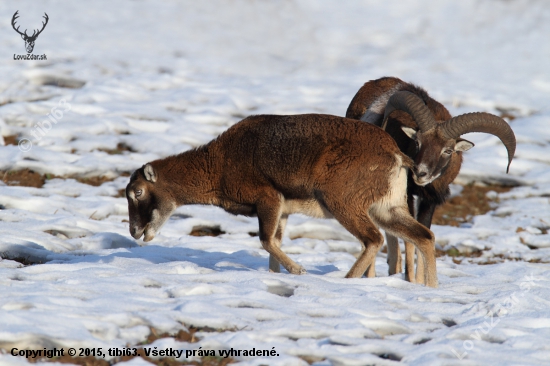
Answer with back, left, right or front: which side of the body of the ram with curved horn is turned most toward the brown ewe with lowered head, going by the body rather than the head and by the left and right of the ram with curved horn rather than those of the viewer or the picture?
right

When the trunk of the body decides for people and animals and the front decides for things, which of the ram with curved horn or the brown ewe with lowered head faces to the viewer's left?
the brown ewe with lowered head

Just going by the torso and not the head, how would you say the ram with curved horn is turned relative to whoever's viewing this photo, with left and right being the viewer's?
facing the viewer and to the right of the viewer

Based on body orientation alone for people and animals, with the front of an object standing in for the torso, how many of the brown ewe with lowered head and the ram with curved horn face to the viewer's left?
1

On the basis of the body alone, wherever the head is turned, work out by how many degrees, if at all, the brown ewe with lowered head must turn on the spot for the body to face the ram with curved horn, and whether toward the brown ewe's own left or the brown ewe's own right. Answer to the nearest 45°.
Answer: approximately 135° to the brown ewe's own right

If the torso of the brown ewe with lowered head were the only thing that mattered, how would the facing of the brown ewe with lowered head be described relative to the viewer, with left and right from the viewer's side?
facing to the left of the viewer
